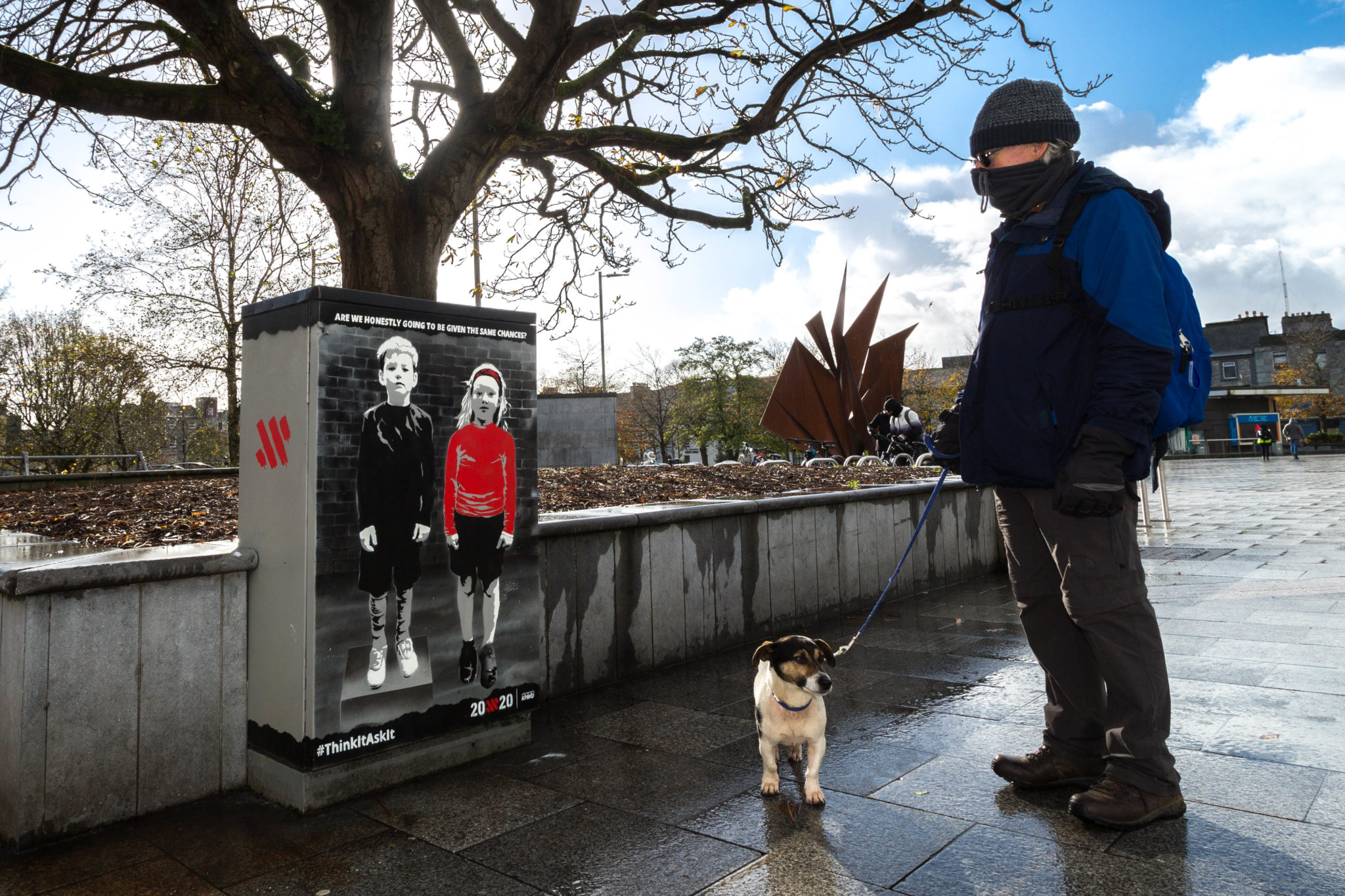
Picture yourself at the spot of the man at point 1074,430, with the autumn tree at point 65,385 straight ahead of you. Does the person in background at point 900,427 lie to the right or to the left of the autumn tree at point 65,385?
right

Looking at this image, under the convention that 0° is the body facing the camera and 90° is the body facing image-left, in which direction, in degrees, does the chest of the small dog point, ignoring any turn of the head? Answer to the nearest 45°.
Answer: approximately 0°

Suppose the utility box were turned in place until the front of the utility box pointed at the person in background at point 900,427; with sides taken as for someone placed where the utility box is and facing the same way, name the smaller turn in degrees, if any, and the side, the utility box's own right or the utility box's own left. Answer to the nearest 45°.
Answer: approximately 90° to the utility box's own left

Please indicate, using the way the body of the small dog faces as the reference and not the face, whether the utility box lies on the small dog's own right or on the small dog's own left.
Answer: on the small dog's own right

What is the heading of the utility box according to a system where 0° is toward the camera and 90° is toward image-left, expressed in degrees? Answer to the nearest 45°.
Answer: approximately 315°

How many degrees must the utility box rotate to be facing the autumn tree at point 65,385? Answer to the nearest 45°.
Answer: approximately 135° to its left

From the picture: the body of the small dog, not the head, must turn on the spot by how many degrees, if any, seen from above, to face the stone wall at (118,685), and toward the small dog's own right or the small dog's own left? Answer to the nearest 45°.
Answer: approximately 90° to the small dog's own right

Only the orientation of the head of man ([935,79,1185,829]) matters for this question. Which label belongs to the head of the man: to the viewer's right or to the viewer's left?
to the viewer's left

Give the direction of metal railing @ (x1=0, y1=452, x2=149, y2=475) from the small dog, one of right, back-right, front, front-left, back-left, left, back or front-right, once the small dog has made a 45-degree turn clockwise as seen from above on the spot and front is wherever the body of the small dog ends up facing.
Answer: right
